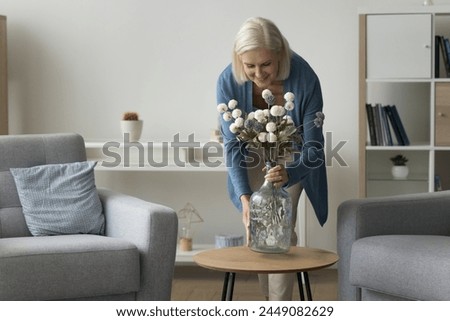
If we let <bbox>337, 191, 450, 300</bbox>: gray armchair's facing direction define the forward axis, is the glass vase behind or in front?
in front

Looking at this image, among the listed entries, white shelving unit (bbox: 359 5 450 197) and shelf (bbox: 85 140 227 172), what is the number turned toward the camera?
2

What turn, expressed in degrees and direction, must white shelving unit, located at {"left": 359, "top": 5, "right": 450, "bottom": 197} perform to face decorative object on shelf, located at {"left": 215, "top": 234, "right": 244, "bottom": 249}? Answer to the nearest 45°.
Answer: approximately 90° to its right

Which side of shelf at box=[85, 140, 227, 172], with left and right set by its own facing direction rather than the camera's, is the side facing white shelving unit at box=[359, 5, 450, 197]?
left

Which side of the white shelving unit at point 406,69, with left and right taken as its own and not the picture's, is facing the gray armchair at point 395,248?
front

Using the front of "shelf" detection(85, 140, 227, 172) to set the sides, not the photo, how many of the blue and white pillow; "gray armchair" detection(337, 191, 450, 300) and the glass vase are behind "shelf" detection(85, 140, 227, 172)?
0

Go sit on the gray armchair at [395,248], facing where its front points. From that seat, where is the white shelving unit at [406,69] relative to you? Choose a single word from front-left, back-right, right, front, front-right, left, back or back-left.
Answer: back-right

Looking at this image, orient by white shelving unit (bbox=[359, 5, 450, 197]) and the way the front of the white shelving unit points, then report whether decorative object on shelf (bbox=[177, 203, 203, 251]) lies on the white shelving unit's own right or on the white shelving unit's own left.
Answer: on the white shelving unit's own right

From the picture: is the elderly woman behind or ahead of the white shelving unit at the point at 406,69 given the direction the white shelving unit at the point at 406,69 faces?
ahead

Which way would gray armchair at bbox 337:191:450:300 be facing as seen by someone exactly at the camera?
facing the viewer and to the left of the viewer

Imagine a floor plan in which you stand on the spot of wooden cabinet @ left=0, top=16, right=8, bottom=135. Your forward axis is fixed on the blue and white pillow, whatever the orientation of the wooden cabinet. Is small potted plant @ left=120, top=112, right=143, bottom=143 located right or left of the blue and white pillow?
left

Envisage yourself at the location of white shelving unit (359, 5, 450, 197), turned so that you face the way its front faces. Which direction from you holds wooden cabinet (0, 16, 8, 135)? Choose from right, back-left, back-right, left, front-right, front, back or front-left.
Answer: right

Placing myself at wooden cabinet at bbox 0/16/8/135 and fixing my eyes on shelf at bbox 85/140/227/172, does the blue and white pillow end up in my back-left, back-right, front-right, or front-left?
front-right

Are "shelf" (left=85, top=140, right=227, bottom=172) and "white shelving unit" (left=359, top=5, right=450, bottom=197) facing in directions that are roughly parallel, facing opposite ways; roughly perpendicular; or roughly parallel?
roughly parallel

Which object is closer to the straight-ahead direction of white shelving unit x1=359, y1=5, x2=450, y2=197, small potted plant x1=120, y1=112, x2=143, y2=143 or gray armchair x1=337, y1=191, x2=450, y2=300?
the gray armchair

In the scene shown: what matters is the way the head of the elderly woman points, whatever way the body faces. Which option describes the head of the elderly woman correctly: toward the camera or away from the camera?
toward the camera

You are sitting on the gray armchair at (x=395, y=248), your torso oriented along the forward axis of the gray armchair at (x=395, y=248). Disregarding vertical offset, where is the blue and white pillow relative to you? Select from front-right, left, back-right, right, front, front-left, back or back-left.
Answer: front-right

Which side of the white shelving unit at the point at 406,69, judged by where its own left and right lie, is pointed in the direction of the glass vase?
front

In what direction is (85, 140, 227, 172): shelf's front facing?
toward the camera

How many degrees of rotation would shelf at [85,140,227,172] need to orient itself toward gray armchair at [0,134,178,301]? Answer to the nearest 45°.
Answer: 0° — it already faces it

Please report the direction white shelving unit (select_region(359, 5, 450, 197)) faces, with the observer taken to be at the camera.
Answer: facing the viewer
